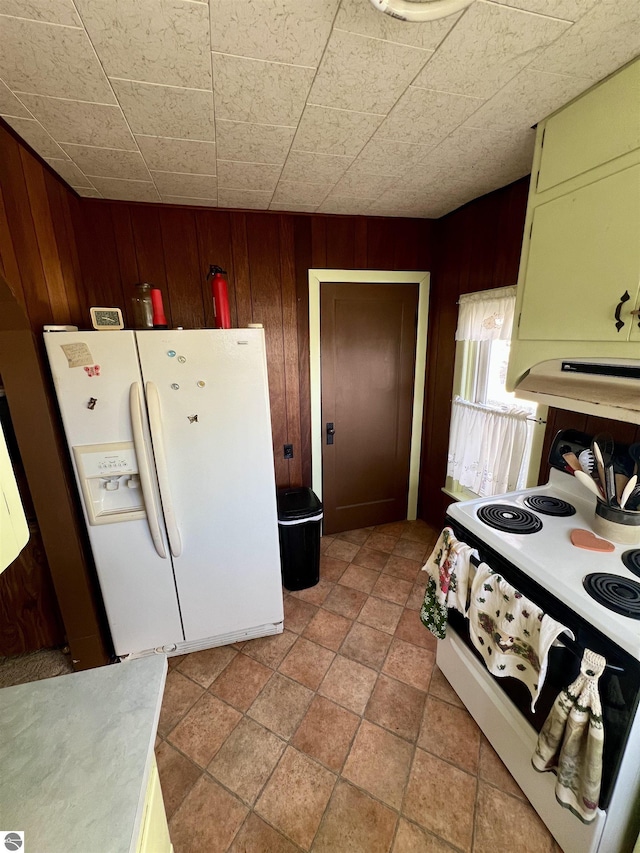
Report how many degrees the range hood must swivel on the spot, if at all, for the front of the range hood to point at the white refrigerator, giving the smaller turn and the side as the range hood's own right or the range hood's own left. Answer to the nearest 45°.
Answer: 0° — it already faces it

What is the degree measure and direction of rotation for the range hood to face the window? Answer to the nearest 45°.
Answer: approximately 90° to its right

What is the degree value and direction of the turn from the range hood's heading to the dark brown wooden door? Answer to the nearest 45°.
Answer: approximately 90° to its right

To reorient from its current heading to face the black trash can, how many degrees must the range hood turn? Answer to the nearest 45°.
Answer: approximately 45° to its right

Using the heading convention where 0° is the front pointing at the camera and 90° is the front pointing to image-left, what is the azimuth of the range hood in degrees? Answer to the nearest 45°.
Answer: approximately 45°

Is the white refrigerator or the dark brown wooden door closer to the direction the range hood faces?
the white refrigerator
